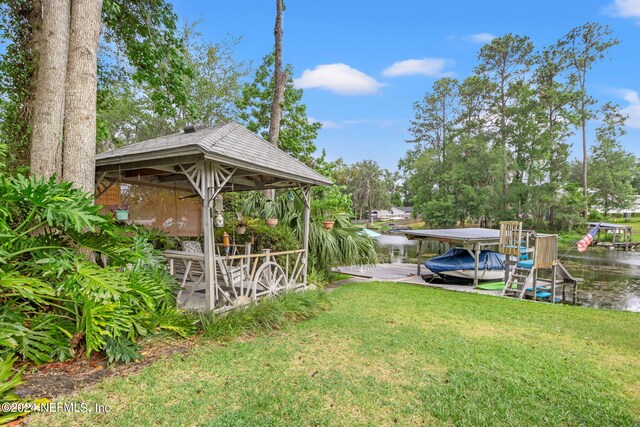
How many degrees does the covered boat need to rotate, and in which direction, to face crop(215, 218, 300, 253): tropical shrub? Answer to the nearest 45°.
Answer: approximately 45° to its left

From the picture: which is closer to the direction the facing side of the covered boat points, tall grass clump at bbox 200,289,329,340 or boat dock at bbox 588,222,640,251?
the tall grass clump

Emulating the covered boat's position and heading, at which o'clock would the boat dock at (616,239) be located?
The boat dock is roughly at 4 o'clock from the covered boat.

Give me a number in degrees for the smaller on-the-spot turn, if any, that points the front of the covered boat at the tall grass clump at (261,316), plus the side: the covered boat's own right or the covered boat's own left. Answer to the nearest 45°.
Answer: approximately 90° to the covered boat's own left

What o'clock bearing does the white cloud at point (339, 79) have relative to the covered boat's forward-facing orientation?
The white cloud is roughly at 2 o'clock from the covered boat.

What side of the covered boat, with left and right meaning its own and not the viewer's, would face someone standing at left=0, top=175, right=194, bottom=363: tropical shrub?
left

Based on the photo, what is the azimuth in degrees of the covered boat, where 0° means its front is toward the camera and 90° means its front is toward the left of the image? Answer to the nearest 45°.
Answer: approximately 90°

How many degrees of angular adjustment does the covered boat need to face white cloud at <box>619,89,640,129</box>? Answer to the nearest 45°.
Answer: approximately 135° to its right

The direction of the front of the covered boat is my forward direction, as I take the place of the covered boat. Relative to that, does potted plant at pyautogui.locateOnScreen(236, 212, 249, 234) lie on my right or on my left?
on my left
